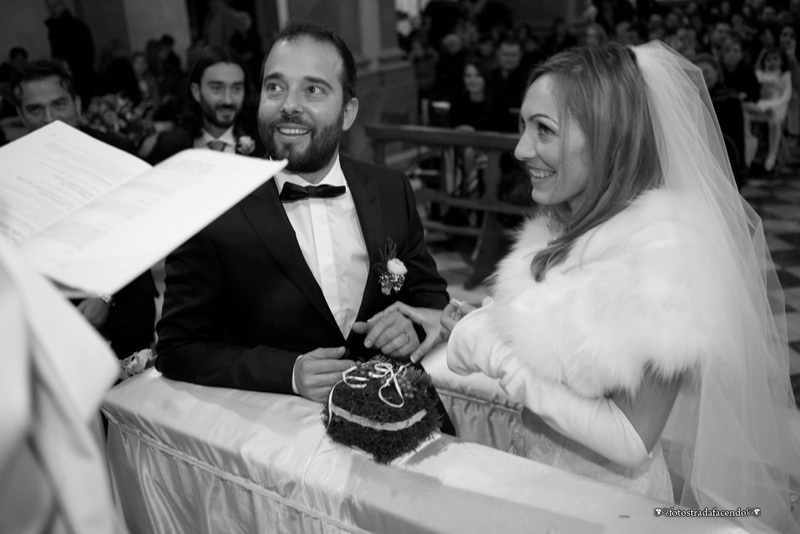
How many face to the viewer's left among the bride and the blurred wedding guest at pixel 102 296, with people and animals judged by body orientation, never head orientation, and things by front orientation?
1

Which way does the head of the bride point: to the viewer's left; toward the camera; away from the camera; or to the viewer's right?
to the viewer's left

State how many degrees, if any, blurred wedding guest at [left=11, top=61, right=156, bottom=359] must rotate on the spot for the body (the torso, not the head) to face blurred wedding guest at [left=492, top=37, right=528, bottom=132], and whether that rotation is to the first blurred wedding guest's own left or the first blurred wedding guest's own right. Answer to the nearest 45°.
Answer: approximately 135° to the first blurred wedding guest's own left

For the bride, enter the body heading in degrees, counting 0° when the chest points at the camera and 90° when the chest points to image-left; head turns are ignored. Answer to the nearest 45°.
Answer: approximately 90°

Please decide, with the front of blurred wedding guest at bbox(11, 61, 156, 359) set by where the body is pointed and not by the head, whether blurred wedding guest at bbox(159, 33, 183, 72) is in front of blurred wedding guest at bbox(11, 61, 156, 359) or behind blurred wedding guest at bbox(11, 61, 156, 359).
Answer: behind
